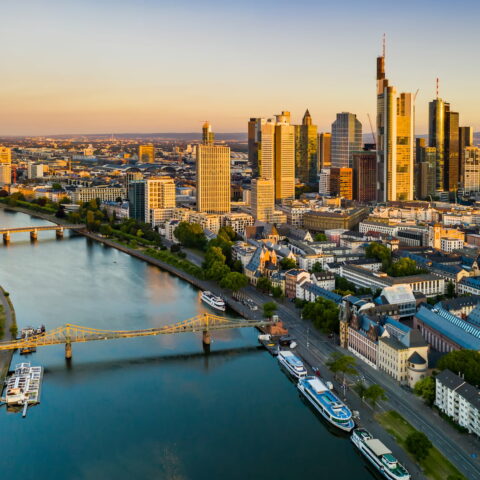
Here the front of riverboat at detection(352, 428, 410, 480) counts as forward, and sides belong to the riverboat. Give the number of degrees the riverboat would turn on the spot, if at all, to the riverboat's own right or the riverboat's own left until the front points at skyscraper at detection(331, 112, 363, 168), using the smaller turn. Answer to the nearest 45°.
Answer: approximately 135° to the riverboat's own left

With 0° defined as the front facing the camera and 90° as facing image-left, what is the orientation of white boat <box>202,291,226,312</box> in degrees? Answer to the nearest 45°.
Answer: approximately 315°

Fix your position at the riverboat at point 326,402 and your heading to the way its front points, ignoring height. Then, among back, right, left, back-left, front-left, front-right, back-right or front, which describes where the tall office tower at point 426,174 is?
back-left

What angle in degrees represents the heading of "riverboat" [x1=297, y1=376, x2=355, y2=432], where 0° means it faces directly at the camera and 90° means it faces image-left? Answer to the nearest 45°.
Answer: approximately 315°

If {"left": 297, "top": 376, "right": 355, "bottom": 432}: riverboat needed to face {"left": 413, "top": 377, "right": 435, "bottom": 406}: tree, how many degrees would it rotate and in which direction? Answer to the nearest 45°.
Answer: approximately 45° to its left

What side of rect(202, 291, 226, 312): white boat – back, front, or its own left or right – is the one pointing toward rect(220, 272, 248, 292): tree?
left

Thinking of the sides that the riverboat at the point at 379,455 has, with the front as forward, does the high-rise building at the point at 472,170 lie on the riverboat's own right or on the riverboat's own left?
on the riverboat's own left

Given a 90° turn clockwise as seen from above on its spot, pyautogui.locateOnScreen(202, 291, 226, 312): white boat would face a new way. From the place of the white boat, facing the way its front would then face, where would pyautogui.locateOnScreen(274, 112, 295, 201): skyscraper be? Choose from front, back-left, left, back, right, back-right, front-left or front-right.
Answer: back-right

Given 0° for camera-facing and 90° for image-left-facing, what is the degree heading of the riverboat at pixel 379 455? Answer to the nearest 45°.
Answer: approximately 315°
